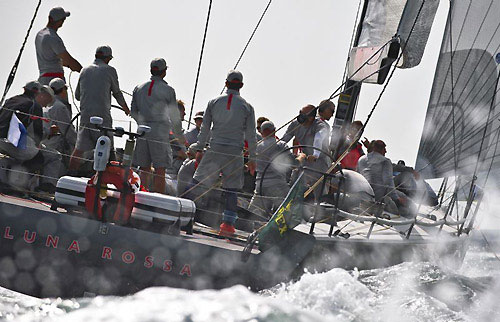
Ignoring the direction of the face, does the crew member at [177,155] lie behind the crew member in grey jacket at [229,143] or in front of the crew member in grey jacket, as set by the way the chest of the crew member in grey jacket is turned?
in front

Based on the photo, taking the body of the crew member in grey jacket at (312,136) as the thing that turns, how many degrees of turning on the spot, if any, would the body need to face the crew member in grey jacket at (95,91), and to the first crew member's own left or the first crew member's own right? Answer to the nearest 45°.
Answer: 0° — they already face them

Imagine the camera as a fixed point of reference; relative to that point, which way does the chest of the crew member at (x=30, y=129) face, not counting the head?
to the viewer's right

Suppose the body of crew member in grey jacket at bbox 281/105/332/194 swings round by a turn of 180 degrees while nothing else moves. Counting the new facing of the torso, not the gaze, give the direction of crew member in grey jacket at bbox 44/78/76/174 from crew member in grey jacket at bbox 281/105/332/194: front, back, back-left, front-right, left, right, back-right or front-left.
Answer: back-left

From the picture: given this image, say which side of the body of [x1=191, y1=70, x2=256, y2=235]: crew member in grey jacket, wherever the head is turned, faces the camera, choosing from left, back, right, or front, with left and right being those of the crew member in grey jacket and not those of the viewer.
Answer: back

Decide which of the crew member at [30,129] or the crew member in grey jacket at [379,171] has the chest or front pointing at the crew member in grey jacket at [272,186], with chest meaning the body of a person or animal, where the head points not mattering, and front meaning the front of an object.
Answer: the crew member

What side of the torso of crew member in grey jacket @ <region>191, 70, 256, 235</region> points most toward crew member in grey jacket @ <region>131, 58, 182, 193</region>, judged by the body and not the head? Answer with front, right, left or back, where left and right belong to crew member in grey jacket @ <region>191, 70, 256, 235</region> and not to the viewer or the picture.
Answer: left

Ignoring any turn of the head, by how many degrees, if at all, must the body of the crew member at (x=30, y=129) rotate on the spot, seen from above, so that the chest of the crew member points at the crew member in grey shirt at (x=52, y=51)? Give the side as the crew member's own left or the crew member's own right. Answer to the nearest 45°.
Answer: approximately 90° to the crew member's own left

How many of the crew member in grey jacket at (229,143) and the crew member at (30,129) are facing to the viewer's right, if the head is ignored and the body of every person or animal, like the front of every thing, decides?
1

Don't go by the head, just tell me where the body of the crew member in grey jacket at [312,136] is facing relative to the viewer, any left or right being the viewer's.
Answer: facing the viewer and to the left of the viewer
